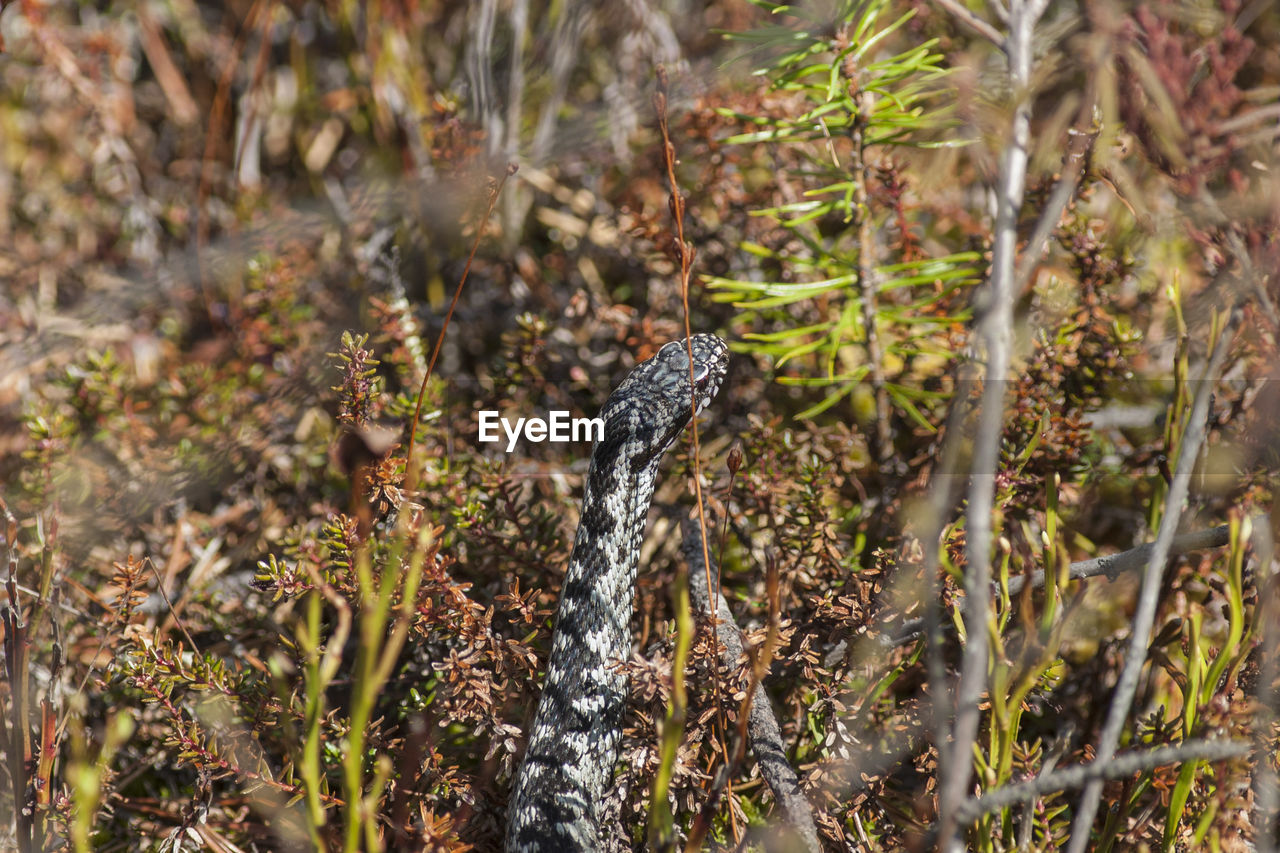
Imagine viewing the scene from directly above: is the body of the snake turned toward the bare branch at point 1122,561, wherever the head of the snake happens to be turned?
no

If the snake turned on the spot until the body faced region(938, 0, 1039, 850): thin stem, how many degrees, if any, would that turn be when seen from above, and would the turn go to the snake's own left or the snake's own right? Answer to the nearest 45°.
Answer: approximately 90° to the snake's own right

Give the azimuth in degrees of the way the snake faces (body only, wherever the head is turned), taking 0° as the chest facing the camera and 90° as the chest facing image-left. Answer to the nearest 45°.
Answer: approximately 225°

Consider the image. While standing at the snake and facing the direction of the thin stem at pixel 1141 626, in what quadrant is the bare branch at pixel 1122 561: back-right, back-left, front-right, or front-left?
front-left

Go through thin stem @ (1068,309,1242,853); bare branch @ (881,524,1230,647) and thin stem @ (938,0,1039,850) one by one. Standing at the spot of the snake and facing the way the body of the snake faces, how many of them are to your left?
0

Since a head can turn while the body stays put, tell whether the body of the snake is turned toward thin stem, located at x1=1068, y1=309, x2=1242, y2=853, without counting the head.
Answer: no
